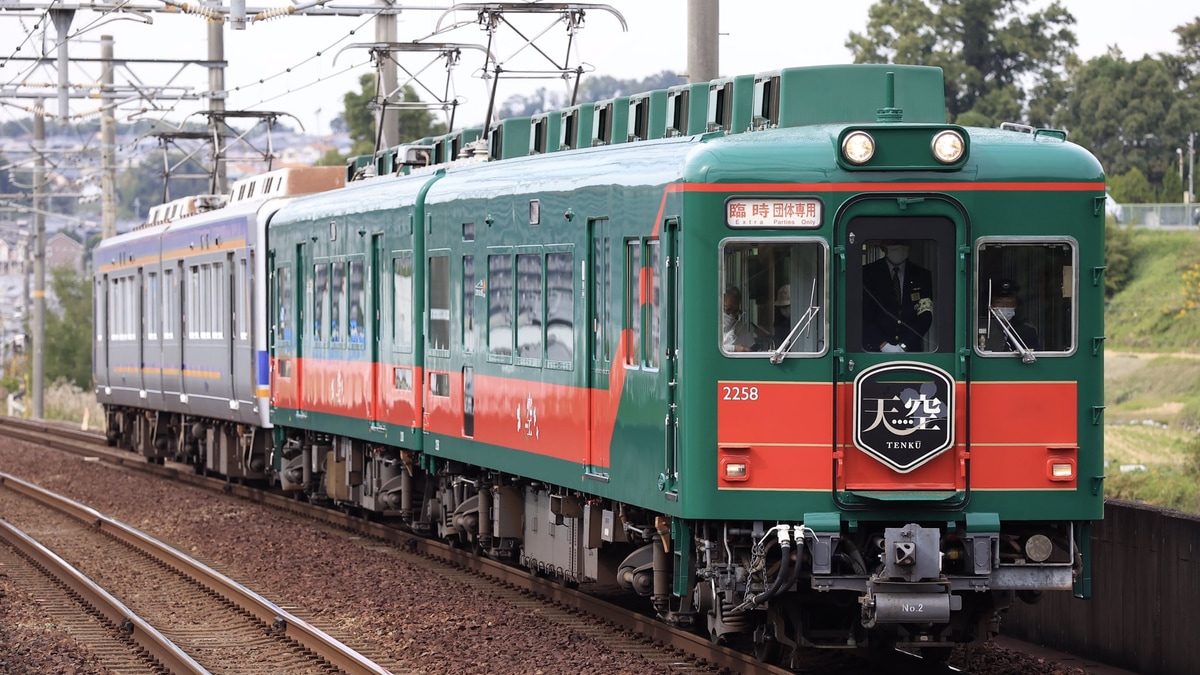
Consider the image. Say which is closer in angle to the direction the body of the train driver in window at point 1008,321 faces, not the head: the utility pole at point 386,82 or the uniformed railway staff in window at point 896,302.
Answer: the uniformed railway staff in window

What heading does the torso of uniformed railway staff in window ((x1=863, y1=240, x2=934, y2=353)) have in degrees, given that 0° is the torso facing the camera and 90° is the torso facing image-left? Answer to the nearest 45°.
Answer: approximately 0°

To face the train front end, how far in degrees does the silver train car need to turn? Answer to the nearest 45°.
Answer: approximately 45° to its right

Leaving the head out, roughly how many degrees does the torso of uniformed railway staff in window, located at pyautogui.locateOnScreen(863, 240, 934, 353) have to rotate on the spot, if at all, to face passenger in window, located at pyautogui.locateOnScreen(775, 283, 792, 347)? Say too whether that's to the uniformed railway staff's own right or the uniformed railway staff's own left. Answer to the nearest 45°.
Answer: approximately 90° to the uniformed railway staff's own right

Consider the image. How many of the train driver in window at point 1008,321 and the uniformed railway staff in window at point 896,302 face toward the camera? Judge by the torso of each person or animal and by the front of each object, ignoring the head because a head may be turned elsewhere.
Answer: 2

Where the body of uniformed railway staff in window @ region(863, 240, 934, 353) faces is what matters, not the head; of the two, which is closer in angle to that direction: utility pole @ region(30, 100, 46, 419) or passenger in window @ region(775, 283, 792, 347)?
the passenger in window
